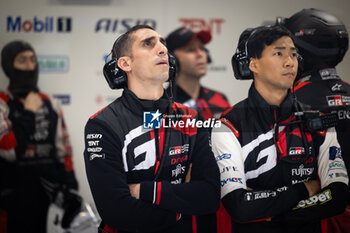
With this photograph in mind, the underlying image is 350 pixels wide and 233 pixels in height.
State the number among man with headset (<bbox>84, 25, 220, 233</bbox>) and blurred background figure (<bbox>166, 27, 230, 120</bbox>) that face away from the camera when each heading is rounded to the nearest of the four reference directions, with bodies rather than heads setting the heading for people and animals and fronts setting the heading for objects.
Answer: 0

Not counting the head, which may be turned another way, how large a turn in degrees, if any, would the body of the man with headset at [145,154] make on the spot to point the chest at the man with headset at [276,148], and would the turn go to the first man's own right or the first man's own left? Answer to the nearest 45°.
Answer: approximately 45° to the first man's own left

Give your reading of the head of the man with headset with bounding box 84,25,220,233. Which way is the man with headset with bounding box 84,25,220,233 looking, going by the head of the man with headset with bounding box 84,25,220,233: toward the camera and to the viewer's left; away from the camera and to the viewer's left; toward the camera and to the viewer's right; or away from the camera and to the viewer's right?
toward the camera and to the viewer's right

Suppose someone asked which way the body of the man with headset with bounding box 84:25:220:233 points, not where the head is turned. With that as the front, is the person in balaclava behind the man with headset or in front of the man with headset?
behind

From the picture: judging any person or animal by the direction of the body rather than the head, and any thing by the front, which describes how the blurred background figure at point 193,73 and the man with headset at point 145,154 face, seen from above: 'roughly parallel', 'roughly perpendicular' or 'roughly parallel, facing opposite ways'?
roughly parallel

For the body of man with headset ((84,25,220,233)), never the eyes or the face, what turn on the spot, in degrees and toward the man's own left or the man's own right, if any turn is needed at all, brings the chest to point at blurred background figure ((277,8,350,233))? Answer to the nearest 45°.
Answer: approximately 45° to the man's own left

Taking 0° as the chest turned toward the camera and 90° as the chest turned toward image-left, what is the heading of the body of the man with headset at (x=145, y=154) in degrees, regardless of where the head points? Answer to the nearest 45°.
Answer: approximately 315°

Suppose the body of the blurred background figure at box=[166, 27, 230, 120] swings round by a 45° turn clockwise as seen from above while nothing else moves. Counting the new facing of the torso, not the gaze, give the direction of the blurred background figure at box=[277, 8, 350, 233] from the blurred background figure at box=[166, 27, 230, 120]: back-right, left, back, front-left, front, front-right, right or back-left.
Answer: left

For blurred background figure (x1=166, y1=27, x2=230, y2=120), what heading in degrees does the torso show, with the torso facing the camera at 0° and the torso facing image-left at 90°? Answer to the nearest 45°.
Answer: approximately 315°
